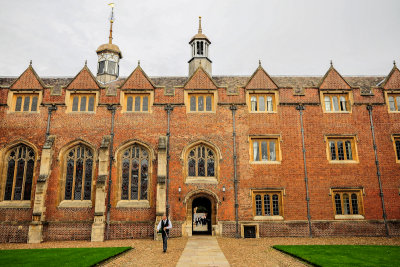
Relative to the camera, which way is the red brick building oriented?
toward the camera
